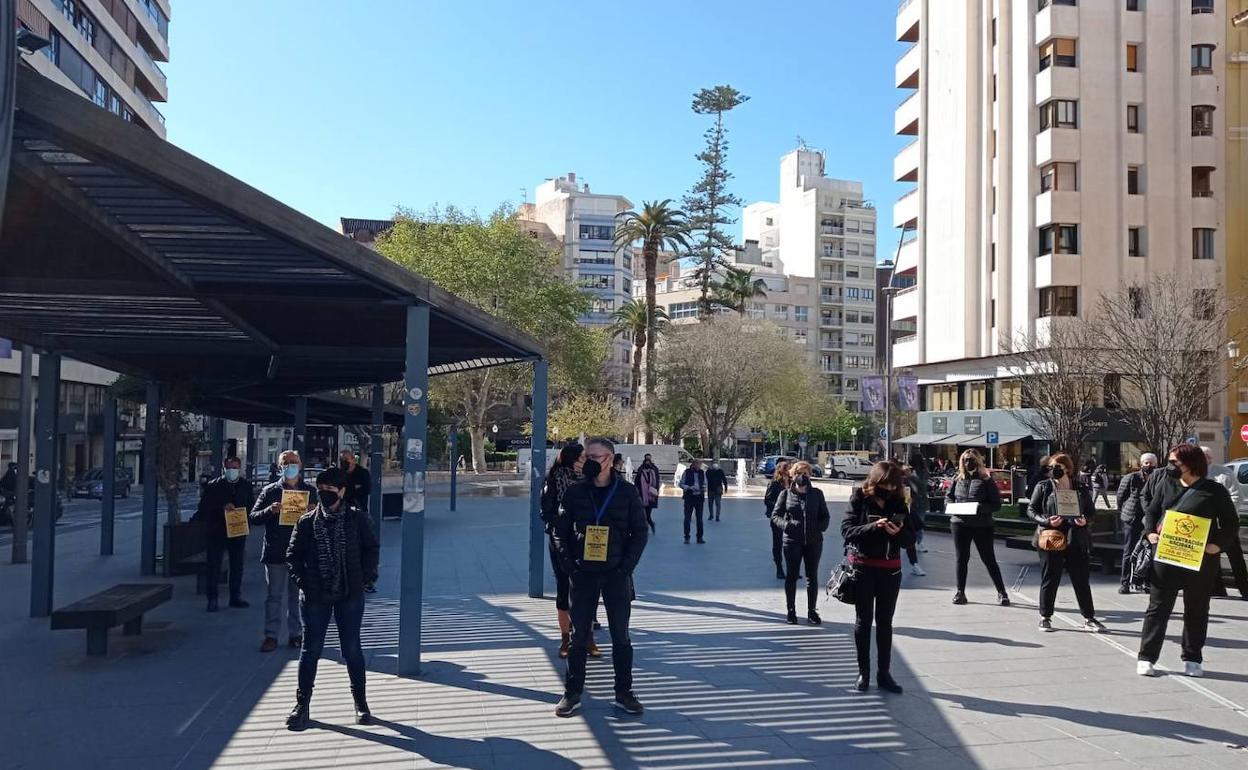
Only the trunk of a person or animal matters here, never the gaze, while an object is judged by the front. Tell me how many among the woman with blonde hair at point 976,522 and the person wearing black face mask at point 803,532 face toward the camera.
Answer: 2

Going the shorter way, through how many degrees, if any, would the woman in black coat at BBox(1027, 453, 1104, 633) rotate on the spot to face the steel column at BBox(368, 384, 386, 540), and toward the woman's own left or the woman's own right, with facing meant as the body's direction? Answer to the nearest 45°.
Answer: approximately 135° to the woman's own right

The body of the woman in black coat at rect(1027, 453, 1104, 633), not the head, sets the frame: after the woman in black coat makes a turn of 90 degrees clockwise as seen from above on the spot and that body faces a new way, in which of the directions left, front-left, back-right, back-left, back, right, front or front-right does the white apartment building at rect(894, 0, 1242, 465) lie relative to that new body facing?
right

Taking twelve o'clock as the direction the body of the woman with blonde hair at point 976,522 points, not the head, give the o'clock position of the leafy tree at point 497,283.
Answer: The leafy tree is roughly at 5 o'clock from the woman with blonde hair.

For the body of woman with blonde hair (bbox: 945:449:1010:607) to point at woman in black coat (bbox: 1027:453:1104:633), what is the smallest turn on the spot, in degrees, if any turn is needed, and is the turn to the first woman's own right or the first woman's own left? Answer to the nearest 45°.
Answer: approximately 45° to the first woman's own left

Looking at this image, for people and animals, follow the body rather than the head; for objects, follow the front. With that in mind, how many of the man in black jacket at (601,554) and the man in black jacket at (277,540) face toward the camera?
2
